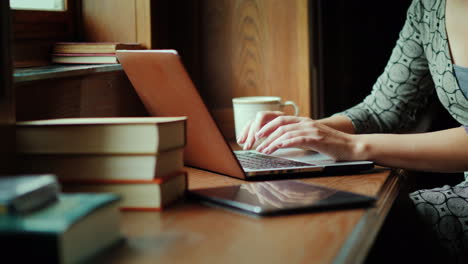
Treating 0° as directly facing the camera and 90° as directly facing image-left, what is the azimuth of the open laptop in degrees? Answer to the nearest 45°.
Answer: approximately 225°

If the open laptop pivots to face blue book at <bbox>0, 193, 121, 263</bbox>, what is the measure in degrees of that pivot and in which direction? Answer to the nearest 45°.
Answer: approximately 135° to its right
